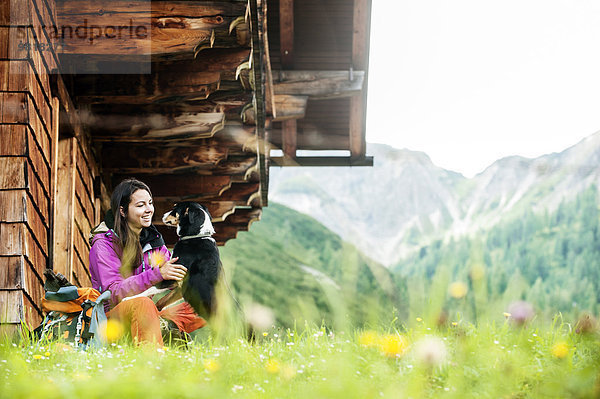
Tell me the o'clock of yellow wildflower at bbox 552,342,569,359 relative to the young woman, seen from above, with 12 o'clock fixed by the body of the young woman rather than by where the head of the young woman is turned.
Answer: The yellow wildflower is roughly at 12 o'clock from the young woman.

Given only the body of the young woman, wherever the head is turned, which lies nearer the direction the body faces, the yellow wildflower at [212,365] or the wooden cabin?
the yellow wildflower

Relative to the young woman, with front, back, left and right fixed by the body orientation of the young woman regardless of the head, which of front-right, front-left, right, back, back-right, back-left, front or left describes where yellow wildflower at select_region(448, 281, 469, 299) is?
front

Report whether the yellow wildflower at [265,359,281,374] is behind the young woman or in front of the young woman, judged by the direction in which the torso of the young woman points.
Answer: in front

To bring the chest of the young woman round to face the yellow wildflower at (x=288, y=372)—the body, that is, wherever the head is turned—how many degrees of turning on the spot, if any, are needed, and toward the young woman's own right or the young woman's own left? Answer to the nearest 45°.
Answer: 0° — they already face it

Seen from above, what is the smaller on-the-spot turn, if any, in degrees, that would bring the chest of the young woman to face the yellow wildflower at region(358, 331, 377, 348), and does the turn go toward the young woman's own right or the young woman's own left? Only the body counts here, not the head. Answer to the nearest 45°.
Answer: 0° — they already face it

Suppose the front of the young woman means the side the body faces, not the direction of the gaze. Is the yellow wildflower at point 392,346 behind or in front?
in front

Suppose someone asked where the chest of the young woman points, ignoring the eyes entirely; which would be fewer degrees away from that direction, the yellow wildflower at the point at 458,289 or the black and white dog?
the yellow wildflower

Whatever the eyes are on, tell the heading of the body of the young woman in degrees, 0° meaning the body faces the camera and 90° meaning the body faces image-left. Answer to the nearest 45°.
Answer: approximately 315°
